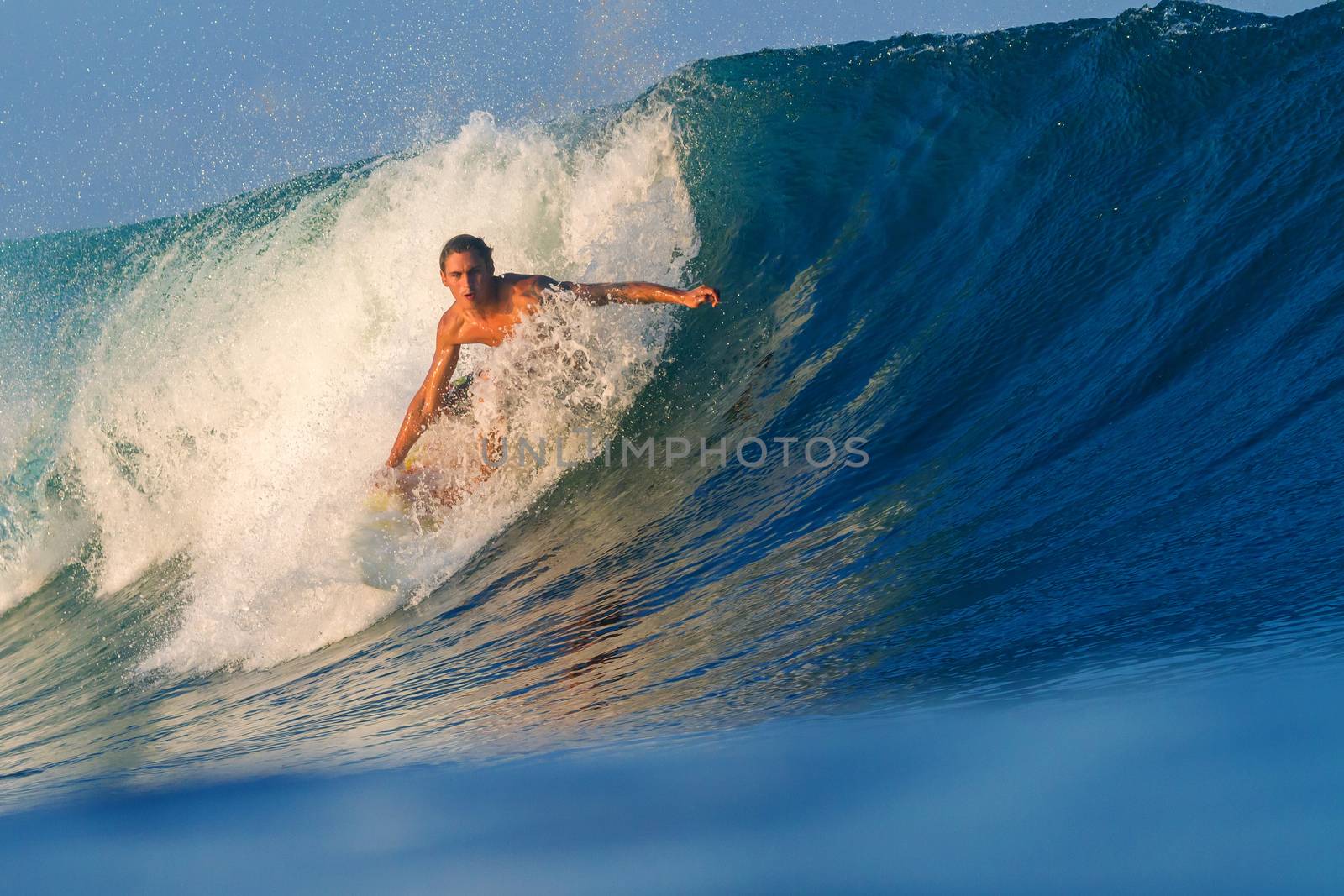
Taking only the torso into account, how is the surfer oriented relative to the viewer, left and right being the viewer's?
facing the viewer
